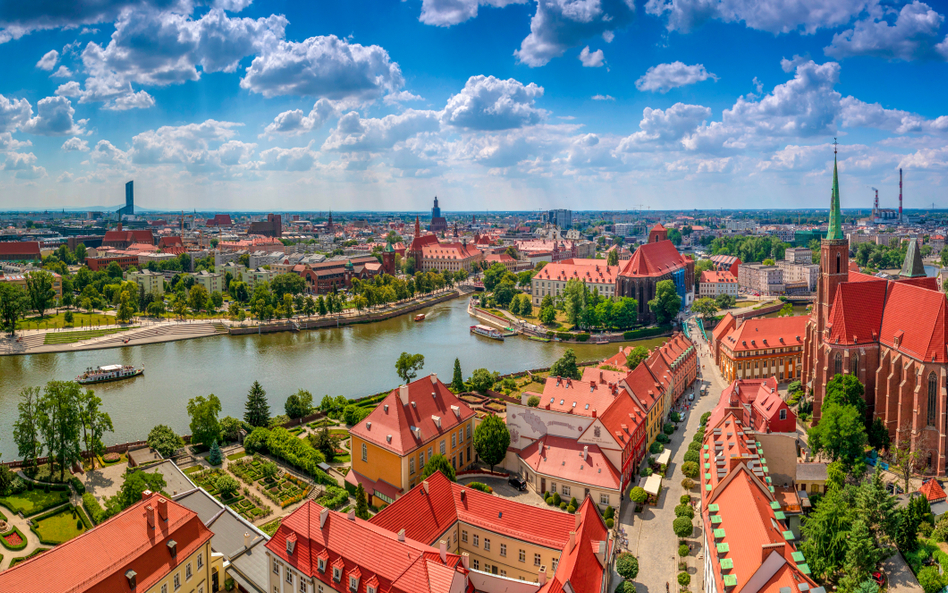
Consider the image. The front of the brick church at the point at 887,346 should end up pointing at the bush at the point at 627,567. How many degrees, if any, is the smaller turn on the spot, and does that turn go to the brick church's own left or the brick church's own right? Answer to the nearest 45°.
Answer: approximately 135° to the brick church's own left

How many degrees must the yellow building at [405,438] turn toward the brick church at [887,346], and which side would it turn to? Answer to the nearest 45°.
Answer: approximately 45° to its left

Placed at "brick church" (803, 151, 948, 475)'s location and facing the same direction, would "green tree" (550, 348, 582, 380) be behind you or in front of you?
in front

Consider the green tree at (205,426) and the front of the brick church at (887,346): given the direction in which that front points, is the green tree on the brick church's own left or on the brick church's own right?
on the brick church's own left

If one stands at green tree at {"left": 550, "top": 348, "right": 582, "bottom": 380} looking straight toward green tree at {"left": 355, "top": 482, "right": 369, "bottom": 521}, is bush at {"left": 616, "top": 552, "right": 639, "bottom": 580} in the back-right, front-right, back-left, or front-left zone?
front-left

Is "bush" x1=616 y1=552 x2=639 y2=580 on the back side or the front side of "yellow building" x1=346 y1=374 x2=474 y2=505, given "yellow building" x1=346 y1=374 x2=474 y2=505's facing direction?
on the front side

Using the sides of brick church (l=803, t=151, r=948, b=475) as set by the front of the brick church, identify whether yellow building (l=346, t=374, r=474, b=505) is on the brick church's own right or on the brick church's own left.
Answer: on the brick church's own left

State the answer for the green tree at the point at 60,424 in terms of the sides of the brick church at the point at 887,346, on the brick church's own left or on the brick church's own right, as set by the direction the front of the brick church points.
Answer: on the brick church's own left

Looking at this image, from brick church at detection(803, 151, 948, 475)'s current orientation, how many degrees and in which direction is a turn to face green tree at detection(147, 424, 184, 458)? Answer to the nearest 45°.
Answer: approximately 90° to its left

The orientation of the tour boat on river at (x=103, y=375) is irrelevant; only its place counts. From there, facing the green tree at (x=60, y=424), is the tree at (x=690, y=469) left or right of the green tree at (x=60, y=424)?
left

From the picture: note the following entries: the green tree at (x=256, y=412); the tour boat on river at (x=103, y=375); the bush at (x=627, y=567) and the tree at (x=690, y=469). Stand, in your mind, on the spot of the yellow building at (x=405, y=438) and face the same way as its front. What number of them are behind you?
2

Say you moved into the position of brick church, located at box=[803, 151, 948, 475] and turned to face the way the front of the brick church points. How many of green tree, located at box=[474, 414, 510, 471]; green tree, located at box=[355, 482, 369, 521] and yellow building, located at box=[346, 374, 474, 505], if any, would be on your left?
3

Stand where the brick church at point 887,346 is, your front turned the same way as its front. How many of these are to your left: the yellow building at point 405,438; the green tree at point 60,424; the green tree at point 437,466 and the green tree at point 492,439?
4

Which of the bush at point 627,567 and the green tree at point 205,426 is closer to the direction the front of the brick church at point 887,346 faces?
the green tree

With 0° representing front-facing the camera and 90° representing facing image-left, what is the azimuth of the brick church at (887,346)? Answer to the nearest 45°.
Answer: approximately 135°
